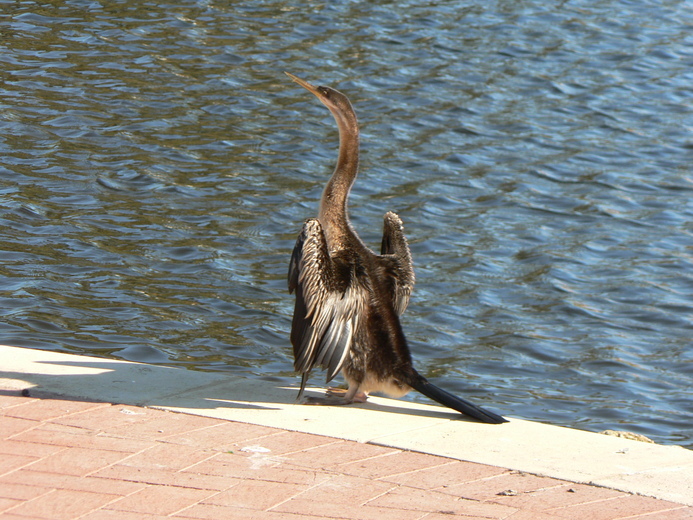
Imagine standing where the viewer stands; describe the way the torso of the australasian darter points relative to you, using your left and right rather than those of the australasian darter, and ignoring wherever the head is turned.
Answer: facing away from the viewer and to the left of the viewer
